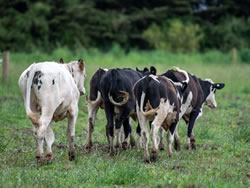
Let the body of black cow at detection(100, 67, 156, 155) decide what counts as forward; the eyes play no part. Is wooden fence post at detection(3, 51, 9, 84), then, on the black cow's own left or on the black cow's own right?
on the black cow's own left

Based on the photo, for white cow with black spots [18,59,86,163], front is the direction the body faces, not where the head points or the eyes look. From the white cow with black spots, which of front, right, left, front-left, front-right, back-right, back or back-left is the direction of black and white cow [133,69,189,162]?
front-right

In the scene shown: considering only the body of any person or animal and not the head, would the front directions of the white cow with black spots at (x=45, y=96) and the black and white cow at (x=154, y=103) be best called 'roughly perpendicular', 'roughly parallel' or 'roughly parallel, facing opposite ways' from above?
roughly parallel

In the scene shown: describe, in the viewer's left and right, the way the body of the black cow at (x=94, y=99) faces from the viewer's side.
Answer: facing away from the viewer and to the right of the viewer

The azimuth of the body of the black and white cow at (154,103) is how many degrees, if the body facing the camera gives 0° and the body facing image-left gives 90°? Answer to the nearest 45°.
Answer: approximately 225°

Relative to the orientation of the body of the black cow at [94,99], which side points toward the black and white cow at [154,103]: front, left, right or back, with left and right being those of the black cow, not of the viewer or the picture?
right

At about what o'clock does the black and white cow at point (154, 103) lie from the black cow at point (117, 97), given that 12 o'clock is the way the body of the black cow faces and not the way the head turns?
The black and white cow is roughly at 3 o'clock from the black cow.

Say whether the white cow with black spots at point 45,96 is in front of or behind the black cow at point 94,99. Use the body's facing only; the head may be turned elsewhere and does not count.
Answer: behind

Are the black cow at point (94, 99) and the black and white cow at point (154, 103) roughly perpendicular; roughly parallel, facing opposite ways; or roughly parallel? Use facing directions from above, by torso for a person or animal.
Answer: roughly parallel

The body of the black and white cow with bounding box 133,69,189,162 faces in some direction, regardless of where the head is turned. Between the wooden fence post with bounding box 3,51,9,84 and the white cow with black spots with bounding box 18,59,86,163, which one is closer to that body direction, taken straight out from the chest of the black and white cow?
the wooden fence post

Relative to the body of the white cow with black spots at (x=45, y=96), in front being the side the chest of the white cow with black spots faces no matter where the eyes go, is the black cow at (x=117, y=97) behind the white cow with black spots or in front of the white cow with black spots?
in front

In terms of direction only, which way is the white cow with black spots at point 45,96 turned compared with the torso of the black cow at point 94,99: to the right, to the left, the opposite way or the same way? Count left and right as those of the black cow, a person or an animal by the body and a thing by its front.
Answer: the same way
